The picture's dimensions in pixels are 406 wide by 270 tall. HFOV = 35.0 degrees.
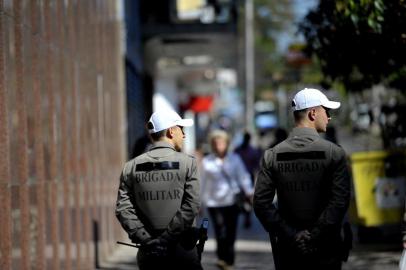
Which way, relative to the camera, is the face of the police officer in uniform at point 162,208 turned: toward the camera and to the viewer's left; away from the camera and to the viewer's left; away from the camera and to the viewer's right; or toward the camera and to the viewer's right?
away from the camera and to the viewer's right

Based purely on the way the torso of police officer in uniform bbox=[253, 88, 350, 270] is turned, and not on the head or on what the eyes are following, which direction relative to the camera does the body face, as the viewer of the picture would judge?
away from the camera

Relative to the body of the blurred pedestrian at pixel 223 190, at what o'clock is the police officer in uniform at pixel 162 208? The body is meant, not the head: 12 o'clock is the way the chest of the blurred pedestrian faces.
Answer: The police officer in uniform is roughly at 12 o'clock from the blurred pedestrian.

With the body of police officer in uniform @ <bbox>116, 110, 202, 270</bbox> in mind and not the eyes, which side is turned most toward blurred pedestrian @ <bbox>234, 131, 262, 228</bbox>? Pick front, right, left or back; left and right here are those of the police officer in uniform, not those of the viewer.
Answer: front

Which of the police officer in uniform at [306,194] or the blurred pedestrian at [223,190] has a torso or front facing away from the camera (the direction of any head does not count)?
the police officer in uniform

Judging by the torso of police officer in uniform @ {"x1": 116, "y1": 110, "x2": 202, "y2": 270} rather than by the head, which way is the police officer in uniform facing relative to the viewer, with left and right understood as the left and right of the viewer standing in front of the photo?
facing away from the viewer

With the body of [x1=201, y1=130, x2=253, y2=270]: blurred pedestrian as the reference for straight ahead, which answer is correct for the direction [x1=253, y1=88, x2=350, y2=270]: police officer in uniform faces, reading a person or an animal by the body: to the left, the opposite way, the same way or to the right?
the opposite way

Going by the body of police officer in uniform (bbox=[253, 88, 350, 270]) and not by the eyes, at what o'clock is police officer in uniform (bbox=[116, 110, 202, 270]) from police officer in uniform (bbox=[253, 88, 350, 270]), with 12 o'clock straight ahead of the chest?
police officer in uniform (bbox=[116, 110, 202, 270]) is roughly at 9 o'clock from police officer in uniform (bbox=[253, 88, 350, 270]).

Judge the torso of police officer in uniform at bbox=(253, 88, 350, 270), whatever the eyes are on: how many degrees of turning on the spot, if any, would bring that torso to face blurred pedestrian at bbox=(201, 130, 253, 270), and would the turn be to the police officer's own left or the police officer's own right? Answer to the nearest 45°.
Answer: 0° — they already face them

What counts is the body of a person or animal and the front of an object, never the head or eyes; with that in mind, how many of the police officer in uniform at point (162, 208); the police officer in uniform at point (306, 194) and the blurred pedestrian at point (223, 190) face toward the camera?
1

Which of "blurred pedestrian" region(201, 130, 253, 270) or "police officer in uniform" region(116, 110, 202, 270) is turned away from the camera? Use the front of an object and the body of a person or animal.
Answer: the police officer in uniform

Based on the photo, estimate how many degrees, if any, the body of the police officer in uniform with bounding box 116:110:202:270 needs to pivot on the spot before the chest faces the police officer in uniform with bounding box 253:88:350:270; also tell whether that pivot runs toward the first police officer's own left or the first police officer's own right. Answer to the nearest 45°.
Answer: approximately 90° to the first police officer's own right
